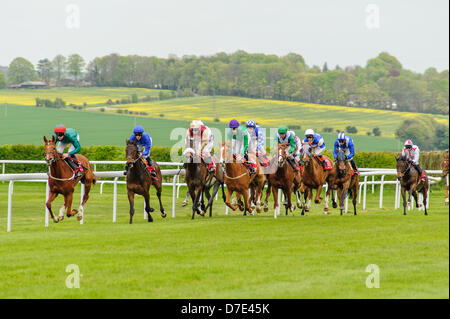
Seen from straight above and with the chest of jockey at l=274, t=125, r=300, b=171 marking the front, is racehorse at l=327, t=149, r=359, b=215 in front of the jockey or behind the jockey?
behind

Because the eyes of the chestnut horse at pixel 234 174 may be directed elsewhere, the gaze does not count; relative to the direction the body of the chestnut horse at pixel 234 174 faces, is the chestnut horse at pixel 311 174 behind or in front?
behind

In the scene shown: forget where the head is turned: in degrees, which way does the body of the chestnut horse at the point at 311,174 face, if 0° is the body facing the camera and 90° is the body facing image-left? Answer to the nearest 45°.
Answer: approximately 45°

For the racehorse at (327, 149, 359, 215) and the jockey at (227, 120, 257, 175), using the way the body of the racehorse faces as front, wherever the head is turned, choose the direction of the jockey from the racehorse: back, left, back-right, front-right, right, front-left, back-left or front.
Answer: front-right
